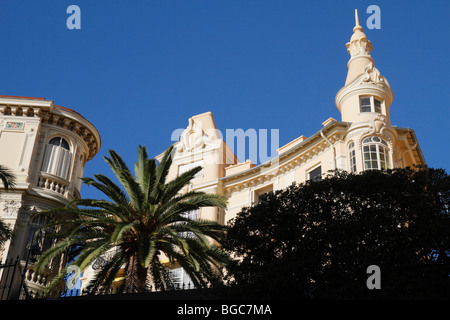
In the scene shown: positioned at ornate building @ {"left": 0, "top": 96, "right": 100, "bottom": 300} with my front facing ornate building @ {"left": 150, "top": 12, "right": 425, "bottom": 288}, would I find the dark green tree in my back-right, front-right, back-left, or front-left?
front-right

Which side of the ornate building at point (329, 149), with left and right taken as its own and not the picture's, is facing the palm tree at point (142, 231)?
front

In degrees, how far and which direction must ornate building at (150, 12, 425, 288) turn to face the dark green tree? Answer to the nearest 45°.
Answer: approximately 45° to its left
